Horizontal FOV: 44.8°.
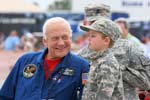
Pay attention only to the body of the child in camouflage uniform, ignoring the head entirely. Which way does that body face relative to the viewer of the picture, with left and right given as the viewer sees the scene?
facing to the left of the viewer

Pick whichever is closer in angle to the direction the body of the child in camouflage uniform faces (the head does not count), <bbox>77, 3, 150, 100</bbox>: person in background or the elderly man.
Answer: the elderly man

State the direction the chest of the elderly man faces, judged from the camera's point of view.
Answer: toward the camera

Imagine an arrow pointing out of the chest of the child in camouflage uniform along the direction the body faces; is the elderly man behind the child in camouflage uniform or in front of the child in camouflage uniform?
in front

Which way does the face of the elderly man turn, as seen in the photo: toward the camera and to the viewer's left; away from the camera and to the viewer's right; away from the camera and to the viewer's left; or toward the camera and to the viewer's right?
toward the camera and to the viewer's right

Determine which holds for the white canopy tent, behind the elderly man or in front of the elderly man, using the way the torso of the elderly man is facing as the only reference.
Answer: behind

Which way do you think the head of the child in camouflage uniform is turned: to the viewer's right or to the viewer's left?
to the viewer's left

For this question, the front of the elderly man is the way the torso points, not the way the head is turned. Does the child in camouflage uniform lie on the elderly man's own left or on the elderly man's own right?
on the elderly man's own left
